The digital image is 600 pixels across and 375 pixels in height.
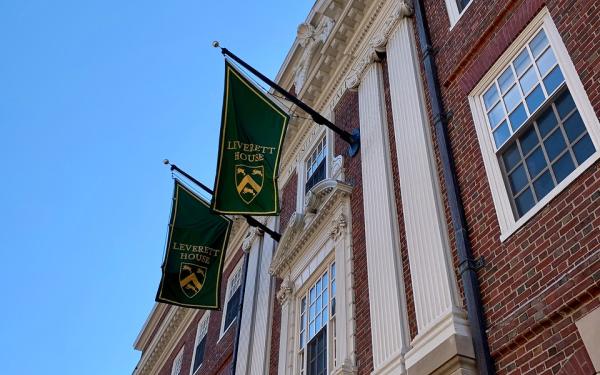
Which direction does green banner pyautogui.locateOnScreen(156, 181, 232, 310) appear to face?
toward the camera

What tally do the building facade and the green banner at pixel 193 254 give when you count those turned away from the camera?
0

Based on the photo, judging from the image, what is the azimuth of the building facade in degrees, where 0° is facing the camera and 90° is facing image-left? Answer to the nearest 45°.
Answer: approximately 45°

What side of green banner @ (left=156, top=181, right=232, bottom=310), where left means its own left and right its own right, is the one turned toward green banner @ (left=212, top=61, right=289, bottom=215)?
front
